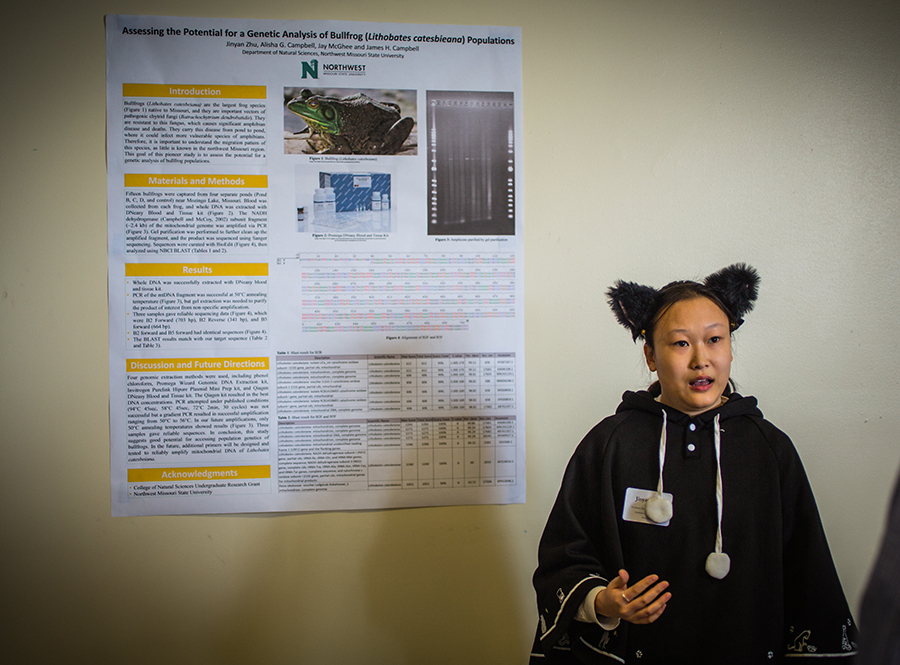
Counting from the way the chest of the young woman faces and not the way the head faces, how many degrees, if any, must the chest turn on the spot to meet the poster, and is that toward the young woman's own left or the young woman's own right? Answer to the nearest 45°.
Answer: approximately 90° to the young woman's own right

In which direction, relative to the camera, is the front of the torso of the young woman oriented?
toward the camera

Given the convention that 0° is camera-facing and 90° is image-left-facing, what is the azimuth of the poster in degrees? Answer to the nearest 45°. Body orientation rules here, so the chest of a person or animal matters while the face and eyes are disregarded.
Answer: approximately 0°

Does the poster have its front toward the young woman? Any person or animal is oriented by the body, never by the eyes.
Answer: no

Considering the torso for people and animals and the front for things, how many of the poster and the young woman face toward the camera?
2
